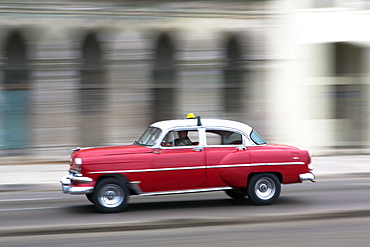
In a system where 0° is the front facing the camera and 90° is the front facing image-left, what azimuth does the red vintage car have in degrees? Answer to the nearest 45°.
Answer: approximately 90°
